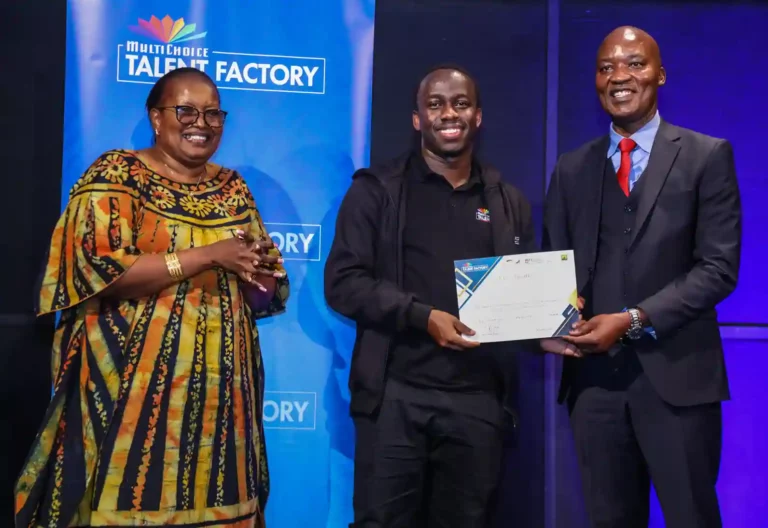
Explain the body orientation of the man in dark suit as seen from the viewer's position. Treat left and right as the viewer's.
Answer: facing the viewer and to the left of the viewer

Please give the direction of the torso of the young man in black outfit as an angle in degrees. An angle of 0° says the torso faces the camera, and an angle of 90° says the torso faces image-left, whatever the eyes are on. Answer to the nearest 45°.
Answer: approximately 0°

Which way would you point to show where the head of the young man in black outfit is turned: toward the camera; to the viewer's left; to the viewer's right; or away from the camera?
toward the camera

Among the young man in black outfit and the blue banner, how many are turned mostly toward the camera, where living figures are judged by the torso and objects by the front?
2

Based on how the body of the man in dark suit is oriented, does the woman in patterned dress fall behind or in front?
in front

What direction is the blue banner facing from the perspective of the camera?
toward the camera

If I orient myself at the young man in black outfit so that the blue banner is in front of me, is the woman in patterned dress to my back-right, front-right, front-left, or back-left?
front-left

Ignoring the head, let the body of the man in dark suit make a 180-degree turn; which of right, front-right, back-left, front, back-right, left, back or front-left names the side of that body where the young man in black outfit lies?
back-left

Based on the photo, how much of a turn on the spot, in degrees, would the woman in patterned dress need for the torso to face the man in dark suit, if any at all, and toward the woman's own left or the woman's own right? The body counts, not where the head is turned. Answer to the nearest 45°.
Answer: approximately 45° to the woman's own left
